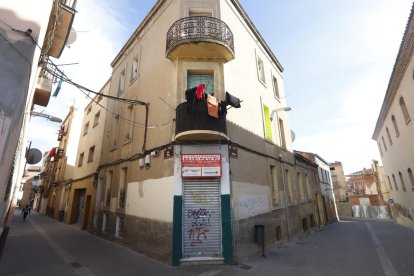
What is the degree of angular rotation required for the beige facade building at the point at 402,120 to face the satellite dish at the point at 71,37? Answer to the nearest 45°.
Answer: approximately 45° to its left

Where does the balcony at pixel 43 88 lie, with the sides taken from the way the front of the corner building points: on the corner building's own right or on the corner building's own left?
on the corner building's own right

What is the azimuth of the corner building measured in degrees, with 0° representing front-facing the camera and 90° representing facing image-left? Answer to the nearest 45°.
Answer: approximately 0°

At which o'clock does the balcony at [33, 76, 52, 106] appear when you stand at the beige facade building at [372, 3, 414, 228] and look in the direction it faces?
The balcony is roughly at 10 o'clock from the beige facade building.

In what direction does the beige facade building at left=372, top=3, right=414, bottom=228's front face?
to the viewer's left

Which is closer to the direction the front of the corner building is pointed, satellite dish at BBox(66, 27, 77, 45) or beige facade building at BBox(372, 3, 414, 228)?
the satellite dish

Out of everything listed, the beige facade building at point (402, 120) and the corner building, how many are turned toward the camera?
1
